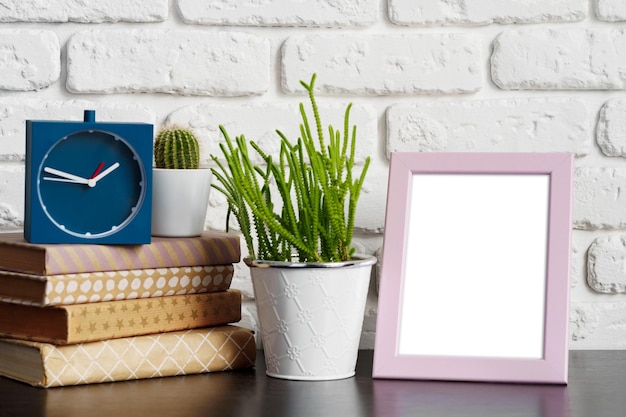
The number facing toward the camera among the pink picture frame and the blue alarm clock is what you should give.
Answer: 2

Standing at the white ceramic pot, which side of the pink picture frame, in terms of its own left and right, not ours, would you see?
right

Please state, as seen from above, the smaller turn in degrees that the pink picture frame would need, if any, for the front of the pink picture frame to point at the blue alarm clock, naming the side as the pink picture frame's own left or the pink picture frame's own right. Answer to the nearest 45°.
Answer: approximately 90° to the pink picture frame's own right

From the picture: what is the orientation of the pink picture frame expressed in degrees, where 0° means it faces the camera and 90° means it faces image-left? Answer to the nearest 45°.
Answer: approximately 0°

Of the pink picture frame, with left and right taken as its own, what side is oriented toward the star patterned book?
right

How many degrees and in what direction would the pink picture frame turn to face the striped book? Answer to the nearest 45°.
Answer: approximately 90° to its right

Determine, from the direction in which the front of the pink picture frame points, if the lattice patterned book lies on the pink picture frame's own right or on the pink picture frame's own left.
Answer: on the pink picture frame's own right
